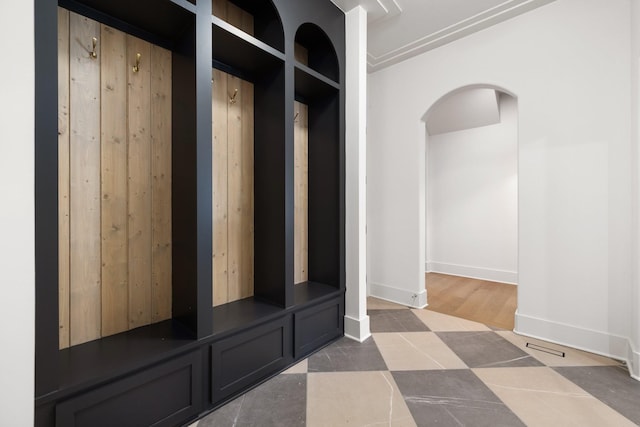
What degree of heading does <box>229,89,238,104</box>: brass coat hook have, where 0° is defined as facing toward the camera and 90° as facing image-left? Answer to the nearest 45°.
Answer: approximately 315°
